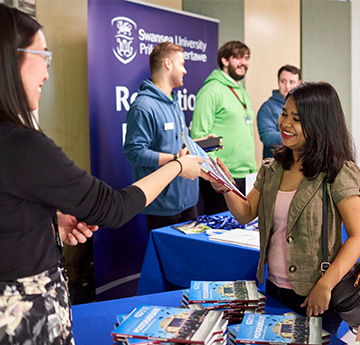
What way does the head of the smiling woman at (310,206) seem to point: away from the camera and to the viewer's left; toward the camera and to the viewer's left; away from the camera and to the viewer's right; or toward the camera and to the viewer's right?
toward the camera and to the viewer's left

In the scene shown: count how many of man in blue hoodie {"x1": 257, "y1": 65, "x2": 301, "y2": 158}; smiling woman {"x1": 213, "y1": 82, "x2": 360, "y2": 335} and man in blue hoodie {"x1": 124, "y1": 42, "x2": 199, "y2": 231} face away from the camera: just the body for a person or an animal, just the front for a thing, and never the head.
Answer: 0

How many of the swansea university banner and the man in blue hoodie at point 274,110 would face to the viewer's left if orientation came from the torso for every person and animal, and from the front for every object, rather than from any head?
0

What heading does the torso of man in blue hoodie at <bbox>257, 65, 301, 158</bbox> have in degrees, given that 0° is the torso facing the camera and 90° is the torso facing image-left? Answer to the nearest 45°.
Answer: approximately 315°

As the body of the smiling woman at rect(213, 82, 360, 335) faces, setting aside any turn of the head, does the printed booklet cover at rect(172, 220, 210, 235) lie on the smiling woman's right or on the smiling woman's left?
on the smiling woman's right

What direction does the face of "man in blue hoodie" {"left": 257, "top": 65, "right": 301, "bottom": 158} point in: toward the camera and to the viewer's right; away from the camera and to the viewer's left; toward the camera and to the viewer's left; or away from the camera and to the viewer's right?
toward the camera and to the viewer's left

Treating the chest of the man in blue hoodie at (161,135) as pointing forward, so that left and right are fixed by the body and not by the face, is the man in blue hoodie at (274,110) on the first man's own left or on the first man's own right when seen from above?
on the first man's own left

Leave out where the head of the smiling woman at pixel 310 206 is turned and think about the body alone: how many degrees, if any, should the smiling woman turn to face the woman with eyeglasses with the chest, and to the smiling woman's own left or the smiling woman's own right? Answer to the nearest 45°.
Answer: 0° — they already face them

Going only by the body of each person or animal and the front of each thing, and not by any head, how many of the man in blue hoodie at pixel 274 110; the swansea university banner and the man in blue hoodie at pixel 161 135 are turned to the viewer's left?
0

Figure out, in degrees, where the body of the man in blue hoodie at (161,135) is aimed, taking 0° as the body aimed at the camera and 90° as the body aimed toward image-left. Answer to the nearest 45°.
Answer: approximately 315°

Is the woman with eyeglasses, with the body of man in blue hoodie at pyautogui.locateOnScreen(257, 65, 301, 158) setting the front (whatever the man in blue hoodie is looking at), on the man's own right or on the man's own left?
on the man's own right

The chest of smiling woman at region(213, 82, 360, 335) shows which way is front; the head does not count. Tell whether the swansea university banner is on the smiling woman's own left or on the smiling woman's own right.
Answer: on the smiling woman's own right

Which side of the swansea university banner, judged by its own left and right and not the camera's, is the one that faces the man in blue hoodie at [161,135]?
front

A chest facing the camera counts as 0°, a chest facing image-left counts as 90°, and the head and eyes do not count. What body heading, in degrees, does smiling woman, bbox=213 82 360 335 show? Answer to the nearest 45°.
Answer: approximately 45°

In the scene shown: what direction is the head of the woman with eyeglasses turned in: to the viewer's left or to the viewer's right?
to the viewer's right

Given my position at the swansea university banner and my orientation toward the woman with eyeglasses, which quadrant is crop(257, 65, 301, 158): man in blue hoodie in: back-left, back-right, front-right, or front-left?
back-left
